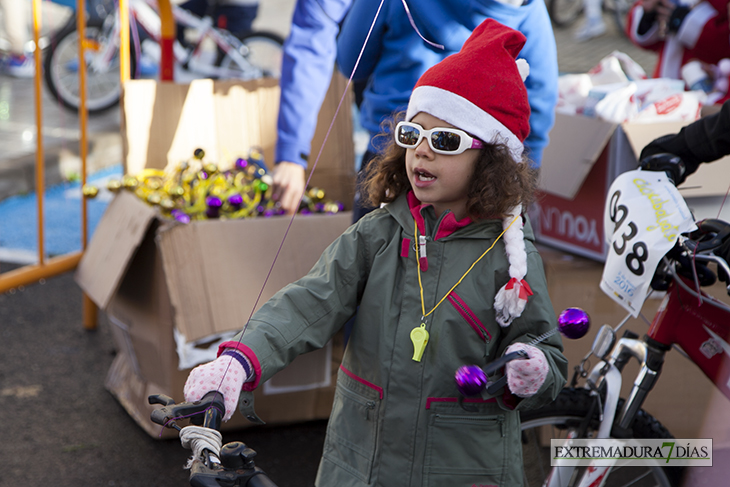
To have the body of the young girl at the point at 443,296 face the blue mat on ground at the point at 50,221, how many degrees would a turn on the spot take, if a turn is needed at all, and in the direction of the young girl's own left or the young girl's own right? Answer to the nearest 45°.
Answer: approximately 90° to the young girl's own right

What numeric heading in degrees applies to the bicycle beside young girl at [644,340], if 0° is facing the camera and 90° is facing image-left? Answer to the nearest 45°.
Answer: approximately 45°

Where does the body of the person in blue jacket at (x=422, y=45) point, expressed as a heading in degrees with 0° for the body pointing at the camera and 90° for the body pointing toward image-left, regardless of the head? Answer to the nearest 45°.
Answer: approximately 0°
